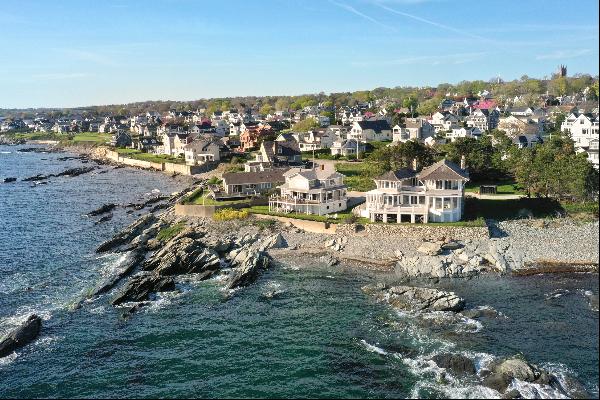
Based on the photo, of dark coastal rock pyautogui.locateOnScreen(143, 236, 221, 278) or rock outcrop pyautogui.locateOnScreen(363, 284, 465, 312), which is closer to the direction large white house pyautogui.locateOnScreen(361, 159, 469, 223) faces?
the rock outcrop

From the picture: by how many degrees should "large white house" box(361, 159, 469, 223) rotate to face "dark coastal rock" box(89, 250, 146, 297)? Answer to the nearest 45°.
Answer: approximately 45° to its right

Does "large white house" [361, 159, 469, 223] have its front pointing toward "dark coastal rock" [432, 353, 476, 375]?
yes

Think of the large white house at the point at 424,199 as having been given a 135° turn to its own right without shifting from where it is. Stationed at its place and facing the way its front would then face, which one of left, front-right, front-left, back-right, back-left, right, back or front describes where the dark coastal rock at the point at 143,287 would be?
left

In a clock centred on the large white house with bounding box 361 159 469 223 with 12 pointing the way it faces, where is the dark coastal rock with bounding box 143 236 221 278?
The dark coastal rock is roughly at 2 o'clock from the large white house.

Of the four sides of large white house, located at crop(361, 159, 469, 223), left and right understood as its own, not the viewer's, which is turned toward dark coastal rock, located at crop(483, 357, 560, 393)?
front

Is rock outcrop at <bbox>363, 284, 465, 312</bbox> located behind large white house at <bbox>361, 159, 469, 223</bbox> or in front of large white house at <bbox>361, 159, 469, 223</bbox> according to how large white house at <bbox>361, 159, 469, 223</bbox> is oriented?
in front

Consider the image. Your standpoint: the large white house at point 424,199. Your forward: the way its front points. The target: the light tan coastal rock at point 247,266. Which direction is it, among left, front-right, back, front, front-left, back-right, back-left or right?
front-right

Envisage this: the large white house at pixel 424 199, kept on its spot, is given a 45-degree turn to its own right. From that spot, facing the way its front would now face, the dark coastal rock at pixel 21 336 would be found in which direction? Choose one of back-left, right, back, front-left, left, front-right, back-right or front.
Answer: front

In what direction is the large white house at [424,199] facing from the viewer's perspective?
toward the camera

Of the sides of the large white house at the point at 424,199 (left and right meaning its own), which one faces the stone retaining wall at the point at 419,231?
front
